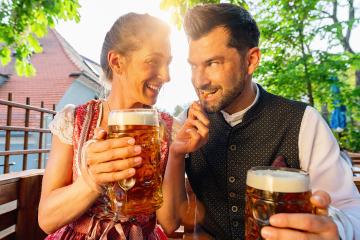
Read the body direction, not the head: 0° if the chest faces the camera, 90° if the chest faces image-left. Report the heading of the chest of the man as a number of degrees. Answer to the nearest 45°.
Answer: approximately 45°

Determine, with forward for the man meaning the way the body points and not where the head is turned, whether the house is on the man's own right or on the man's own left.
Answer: on the man's own right

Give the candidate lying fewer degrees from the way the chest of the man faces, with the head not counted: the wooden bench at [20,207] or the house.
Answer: the wooden bench

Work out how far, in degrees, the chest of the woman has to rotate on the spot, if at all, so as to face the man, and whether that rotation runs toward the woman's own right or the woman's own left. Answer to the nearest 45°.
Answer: approximately 45° to the woman's own left

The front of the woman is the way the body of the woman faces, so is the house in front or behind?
behind

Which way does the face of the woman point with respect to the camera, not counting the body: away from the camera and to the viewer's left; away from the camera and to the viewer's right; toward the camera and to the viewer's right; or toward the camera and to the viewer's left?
toward the camera and to the viewer's right

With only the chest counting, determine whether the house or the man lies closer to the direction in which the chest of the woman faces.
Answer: the man

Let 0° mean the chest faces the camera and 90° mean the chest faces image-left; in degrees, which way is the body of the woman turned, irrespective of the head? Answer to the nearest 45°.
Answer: approximately 315°
